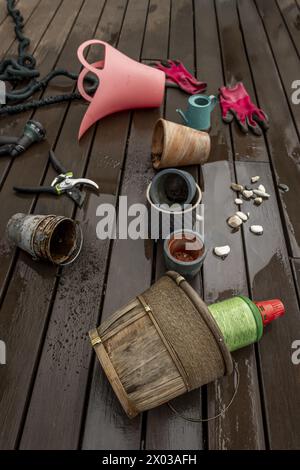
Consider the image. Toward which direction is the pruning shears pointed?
to the viewer's right

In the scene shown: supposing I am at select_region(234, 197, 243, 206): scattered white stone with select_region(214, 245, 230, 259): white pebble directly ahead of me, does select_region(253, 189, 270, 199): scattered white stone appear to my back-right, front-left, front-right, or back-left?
back-left

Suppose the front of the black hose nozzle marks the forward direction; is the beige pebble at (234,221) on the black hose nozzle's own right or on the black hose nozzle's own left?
on the black hose nozzle's own right

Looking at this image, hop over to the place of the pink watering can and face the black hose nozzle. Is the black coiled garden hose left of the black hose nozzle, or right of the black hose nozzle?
right

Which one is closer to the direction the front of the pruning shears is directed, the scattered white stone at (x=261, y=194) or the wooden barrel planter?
the scattered white stone

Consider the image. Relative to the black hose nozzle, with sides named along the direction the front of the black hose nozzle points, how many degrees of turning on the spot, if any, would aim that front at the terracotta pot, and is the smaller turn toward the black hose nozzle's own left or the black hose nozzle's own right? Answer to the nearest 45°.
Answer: approximately 90° to the black hose nozzle's own right

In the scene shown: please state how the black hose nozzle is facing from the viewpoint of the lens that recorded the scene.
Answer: facing away from the viewer and to the right of the viewer

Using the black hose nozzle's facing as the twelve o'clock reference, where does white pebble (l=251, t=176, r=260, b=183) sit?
The white pebble is roughly at 2 o'clock from the black hose nozzle.

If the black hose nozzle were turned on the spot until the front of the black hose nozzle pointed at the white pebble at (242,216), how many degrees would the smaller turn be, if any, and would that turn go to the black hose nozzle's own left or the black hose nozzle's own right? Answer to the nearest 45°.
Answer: approximately 90° to the black hose nozzle's own right
